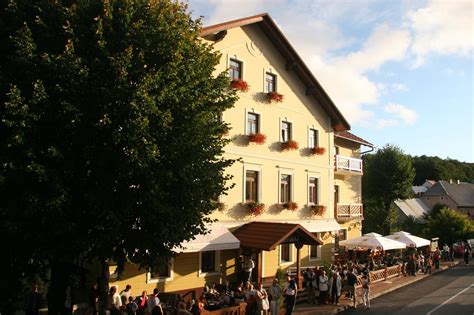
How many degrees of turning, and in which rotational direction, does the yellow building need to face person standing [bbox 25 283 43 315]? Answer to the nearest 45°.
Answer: approximately 90° to its right

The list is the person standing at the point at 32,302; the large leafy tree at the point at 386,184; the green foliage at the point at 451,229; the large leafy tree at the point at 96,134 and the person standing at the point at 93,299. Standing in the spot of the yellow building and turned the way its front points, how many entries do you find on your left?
2

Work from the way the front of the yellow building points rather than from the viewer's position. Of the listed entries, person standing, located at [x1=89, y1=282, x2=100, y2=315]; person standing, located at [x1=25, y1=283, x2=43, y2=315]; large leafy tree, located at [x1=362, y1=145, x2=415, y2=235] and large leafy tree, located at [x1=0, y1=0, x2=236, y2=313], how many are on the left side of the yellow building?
1

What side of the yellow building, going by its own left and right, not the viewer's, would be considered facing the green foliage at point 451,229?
left

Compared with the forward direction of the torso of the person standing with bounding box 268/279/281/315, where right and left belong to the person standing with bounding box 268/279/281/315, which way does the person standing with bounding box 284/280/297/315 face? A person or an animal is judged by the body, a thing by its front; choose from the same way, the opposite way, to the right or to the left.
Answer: the same way
